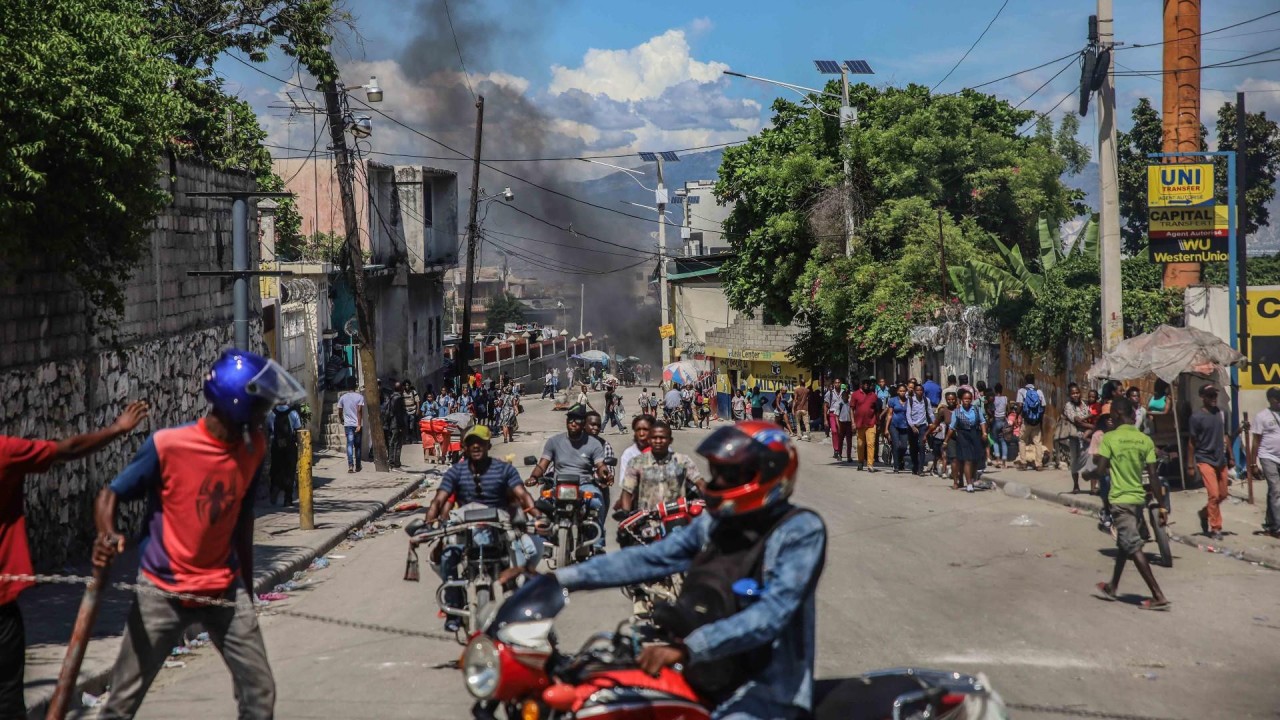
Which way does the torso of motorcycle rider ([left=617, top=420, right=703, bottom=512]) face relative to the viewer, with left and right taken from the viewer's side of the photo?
facing the viewer

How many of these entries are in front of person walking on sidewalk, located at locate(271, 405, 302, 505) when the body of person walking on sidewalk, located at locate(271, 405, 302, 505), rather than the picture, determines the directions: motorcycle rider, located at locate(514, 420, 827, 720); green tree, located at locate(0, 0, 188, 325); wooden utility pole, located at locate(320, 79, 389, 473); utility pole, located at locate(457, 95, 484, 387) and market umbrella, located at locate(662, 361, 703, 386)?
2

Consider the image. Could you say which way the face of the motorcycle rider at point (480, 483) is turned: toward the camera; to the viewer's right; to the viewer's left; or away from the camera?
toward the camera

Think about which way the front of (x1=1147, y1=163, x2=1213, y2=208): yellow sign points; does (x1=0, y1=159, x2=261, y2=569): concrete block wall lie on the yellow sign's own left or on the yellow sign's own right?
on the yellow sign's own right

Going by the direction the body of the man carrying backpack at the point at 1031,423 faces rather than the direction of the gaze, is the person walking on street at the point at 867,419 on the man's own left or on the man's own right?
on the man's own left

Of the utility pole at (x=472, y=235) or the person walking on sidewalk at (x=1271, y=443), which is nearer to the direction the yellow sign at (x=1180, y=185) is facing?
the person walking on sidewalk

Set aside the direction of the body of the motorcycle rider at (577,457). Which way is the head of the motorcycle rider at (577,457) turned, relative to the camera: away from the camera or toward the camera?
toward the camera

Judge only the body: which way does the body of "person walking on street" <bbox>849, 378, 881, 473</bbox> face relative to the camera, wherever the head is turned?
toward the camera

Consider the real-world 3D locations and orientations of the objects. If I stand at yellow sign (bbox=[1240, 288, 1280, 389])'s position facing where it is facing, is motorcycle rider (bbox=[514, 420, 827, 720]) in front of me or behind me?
in front

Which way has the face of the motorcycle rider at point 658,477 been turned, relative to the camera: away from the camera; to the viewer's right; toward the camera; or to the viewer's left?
toward the camera

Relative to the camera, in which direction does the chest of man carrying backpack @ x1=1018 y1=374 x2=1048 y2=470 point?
away from the camera

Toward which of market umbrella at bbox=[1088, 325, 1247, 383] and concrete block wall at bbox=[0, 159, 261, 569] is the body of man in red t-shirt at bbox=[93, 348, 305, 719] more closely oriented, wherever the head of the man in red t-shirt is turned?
the market umbrella

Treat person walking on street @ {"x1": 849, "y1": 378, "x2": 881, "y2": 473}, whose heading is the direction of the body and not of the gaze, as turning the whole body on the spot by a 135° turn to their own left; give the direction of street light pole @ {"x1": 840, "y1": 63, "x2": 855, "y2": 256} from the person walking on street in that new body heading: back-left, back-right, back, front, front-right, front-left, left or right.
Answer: front-left
